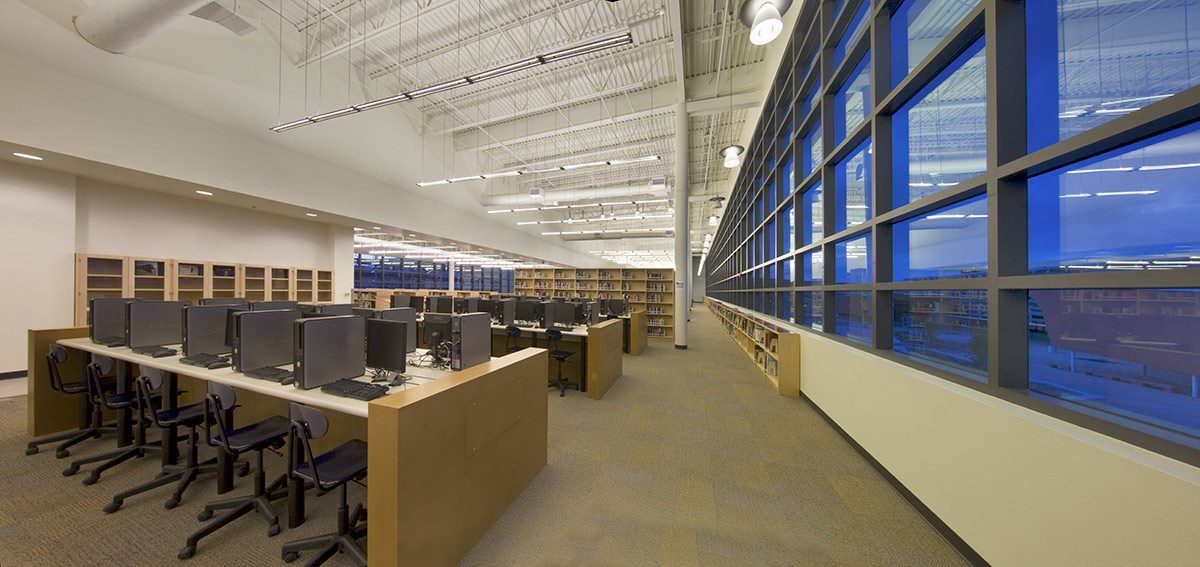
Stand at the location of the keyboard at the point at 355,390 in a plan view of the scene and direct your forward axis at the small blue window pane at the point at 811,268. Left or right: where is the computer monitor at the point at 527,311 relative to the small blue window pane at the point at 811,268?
left

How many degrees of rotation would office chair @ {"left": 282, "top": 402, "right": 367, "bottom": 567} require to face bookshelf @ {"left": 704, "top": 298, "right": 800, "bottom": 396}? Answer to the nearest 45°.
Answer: approximately 45° to its right

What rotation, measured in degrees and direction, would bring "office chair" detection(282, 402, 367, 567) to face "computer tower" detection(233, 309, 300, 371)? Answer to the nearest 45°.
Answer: approximately 45° to its left

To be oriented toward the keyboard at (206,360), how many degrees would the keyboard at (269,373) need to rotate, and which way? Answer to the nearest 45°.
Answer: approximately 90° to its right

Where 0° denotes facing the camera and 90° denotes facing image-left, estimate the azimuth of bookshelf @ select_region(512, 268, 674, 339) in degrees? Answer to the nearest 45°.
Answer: approximately 0°

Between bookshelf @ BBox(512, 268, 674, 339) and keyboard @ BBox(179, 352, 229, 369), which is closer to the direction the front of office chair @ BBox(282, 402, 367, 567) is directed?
the bookshelf

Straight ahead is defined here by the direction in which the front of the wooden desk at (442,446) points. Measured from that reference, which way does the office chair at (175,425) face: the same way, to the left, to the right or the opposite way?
the opposite way
